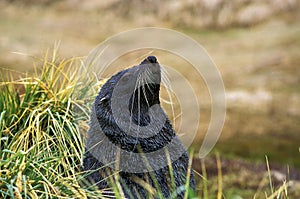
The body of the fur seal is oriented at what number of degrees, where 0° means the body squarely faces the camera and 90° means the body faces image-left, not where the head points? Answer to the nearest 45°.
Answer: approximately 315°
